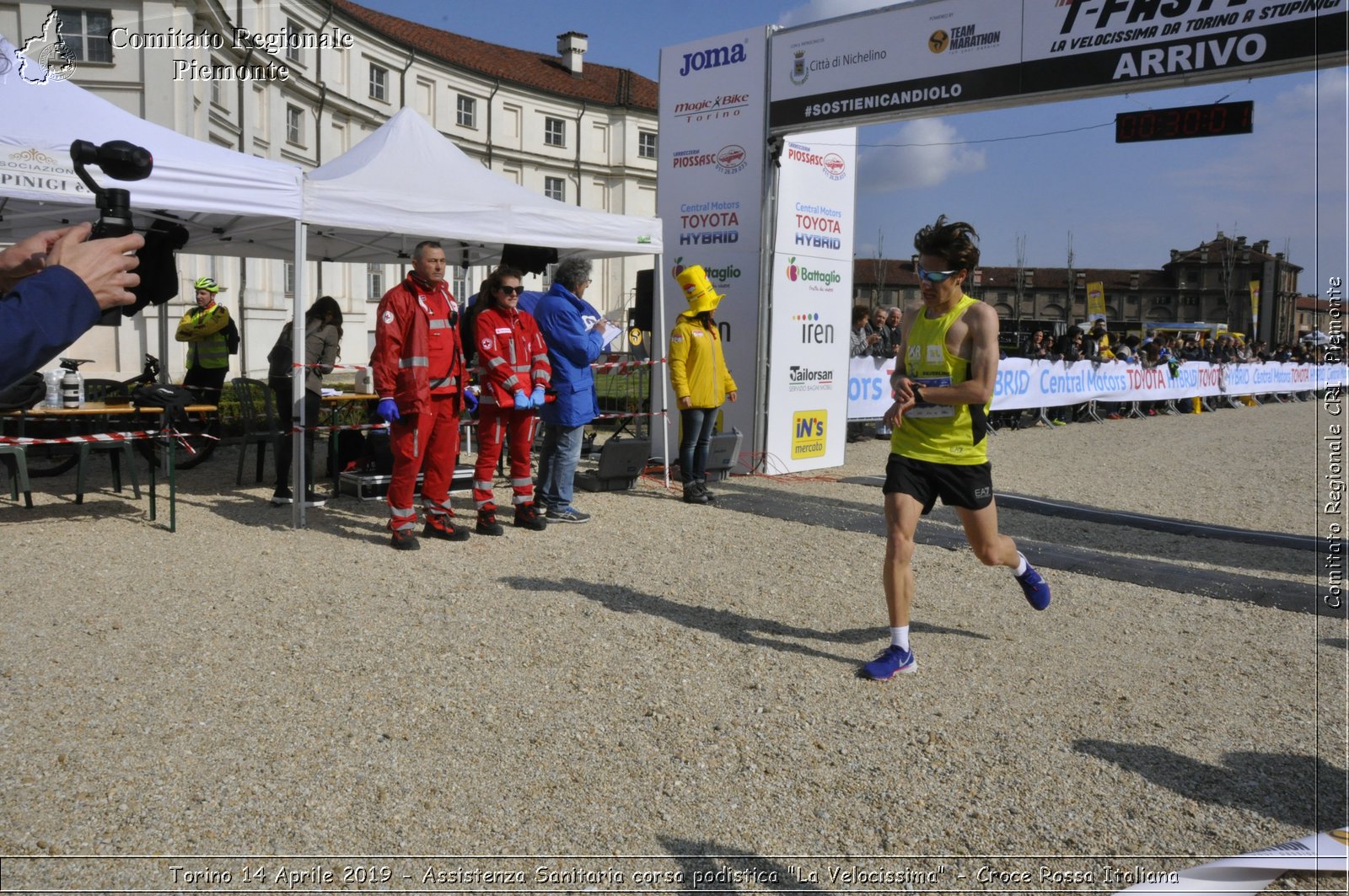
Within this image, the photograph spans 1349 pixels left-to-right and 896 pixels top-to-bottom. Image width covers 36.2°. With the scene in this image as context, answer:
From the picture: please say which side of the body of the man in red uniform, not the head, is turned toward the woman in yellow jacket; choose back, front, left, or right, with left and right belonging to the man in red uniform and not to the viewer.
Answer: left

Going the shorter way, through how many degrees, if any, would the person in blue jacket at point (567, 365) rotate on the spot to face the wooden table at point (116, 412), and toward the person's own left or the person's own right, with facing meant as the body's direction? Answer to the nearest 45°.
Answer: approximately 180°

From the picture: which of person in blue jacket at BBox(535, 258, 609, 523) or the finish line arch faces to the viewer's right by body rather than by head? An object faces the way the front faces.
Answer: the person in blue jacket

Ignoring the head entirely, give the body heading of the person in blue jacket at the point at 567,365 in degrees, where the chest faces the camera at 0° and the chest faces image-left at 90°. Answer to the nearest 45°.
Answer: approximately 270°

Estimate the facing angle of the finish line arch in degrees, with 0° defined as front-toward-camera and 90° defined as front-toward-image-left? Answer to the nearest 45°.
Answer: approximately 45°

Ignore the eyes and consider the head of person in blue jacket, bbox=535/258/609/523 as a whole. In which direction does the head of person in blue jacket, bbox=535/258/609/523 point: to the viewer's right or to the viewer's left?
to the viewer's right

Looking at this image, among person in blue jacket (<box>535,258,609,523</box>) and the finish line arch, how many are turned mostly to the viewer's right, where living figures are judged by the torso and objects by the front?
1

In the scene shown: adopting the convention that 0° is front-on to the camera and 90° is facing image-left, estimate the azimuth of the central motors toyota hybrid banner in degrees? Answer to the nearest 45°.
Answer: approximately 315°
